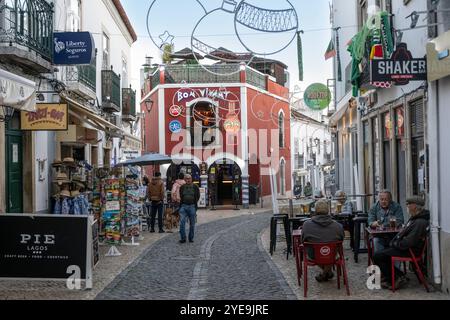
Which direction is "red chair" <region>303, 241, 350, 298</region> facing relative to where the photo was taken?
away from the camera

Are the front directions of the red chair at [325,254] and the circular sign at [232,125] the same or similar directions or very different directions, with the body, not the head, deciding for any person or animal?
very different directions

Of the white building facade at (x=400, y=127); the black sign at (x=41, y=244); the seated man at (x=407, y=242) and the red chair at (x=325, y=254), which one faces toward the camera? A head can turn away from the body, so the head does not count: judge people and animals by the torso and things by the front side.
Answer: the black sign

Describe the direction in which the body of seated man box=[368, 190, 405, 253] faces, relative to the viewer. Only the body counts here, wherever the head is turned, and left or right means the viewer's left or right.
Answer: facing the viewer

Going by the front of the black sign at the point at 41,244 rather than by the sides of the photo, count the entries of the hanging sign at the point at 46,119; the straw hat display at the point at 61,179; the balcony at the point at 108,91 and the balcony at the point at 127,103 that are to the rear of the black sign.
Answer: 4

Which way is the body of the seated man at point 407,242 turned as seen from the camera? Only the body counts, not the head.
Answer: to the viewer's left

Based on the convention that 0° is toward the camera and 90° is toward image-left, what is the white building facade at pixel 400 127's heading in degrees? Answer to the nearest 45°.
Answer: approximately 90°

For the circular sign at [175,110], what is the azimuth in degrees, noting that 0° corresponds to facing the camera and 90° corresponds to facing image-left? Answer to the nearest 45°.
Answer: approximately 0°

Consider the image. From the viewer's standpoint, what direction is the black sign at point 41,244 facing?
toward the camera

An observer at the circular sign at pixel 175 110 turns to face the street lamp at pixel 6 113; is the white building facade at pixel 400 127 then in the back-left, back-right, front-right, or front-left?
front-left

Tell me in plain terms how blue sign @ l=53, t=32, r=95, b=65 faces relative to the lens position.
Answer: facing the viewer

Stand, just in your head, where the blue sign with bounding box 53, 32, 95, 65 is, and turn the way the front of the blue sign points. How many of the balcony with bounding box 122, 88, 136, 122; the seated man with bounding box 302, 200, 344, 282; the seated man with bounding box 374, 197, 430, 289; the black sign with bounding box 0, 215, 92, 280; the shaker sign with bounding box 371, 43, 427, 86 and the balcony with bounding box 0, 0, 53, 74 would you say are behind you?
1

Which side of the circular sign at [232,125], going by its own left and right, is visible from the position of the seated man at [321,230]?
front

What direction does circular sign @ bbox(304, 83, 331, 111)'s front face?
toward the camera

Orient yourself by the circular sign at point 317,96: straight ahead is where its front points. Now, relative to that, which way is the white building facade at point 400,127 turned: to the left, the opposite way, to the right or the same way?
to the right
